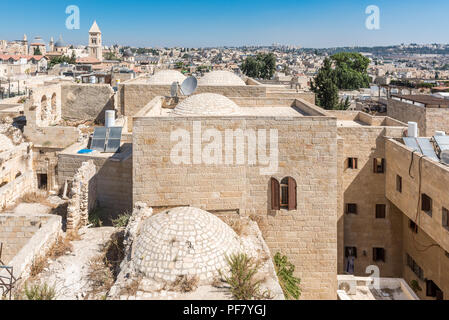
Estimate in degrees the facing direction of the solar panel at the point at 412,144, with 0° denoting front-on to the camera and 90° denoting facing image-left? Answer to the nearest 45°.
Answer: approximately 45°

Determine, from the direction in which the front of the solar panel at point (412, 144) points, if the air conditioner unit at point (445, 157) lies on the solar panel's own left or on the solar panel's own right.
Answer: on the solar panel's own left

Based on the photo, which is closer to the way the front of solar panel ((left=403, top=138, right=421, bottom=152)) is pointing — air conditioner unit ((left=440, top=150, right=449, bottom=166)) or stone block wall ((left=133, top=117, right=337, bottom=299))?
the stone block wall

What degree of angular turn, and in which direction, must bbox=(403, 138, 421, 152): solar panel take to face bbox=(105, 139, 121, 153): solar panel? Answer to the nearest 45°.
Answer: approximately 45° to its right

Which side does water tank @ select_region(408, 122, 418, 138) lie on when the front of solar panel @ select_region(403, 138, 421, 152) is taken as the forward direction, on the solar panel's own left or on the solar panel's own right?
on the solar panel's own right

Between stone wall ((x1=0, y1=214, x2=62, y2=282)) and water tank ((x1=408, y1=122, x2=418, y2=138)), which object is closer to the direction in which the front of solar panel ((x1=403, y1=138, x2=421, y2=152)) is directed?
the stone wall
